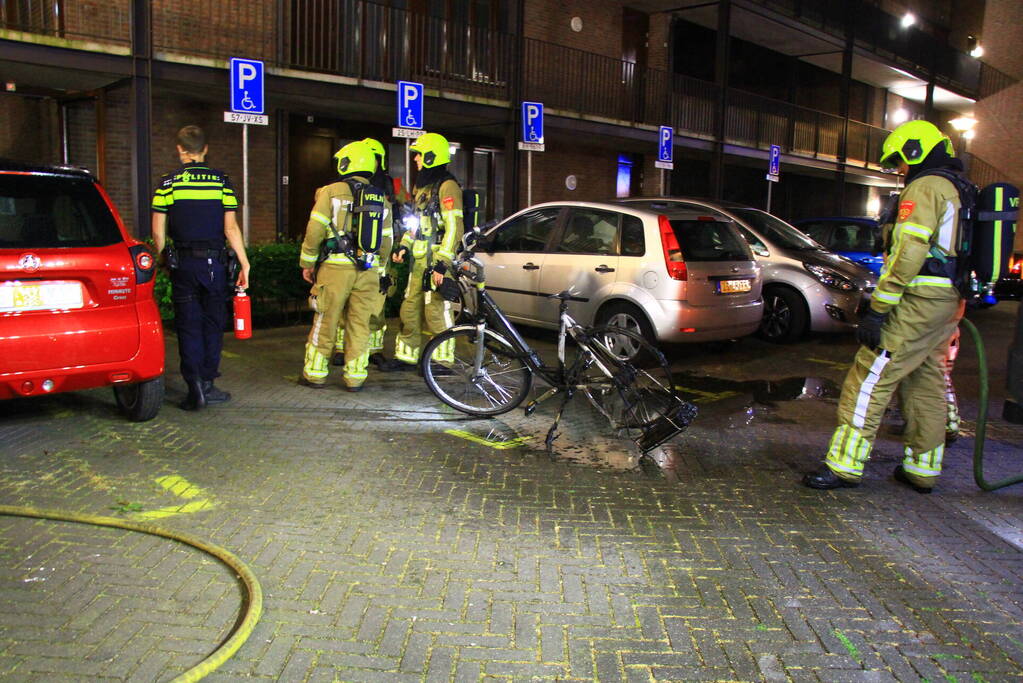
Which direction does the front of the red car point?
away from the camera

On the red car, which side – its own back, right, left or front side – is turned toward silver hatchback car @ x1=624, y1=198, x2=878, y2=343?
right

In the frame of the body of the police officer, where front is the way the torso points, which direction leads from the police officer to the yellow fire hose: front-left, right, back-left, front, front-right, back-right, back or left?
back

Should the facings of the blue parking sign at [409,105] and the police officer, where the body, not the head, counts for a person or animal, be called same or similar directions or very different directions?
very different directions

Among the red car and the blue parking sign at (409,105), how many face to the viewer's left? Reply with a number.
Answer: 0

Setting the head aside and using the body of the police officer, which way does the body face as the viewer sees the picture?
away from the camera

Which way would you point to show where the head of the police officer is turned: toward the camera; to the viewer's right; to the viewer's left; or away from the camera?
away from the camera

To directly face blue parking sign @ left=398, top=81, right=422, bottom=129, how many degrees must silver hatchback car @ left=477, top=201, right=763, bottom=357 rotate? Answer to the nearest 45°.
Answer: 0° — it already faces it

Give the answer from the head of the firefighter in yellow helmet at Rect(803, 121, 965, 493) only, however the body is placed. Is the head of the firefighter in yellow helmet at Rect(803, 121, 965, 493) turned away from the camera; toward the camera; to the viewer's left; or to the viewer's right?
to the viewer's left

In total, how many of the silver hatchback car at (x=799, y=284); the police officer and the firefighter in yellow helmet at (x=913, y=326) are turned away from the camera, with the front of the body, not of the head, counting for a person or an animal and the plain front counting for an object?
1

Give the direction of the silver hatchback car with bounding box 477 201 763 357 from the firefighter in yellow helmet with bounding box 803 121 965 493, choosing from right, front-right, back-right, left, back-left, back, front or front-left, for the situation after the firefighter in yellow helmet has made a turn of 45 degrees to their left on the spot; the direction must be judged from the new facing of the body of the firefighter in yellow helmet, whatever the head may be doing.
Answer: right

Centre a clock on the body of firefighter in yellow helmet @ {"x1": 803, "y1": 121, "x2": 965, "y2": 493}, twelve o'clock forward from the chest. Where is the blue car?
The blue car is roughly at 3 o'clock from the firefighter in yellow helmet.

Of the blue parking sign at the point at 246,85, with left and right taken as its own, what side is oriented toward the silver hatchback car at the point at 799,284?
left

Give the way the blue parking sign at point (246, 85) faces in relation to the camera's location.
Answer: facing the viewer

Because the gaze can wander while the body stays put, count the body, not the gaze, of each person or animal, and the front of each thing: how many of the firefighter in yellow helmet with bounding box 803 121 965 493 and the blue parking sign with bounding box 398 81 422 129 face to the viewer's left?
1

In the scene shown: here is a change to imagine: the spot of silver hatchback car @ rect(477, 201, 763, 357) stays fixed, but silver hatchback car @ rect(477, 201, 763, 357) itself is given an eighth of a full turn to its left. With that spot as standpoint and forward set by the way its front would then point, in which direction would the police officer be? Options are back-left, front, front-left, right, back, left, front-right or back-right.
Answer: front-left

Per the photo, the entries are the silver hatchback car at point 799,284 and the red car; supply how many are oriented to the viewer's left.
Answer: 0
